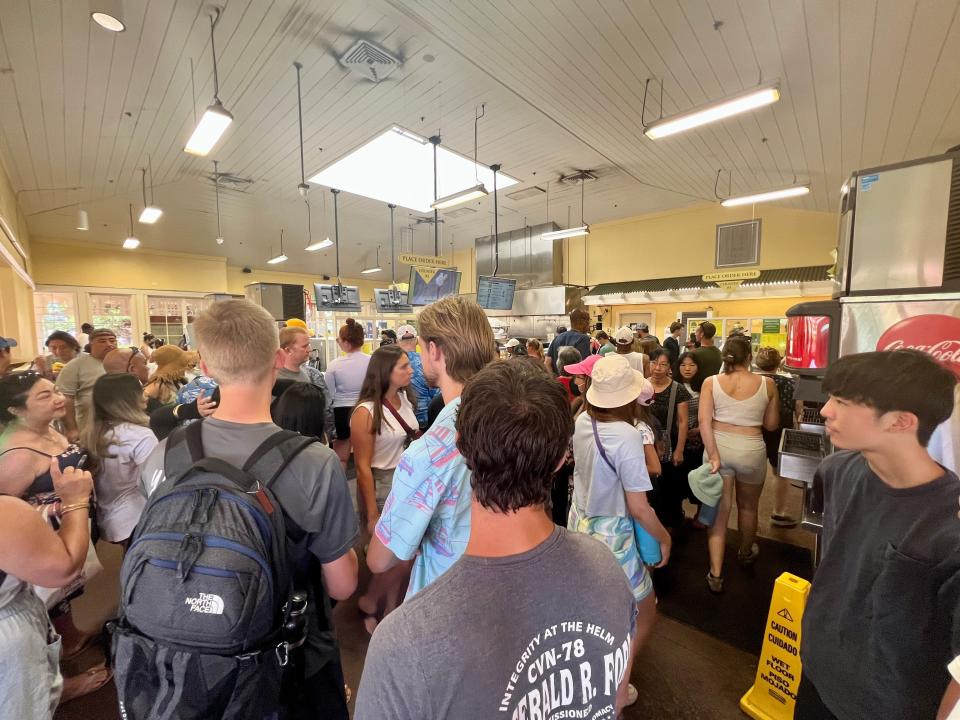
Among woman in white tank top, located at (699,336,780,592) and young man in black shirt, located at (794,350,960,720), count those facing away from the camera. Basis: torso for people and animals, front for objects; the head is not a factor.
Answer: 1

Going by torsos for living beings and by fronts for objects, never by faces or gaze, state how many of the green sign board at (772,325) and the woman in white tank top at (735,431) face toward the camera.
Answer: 1

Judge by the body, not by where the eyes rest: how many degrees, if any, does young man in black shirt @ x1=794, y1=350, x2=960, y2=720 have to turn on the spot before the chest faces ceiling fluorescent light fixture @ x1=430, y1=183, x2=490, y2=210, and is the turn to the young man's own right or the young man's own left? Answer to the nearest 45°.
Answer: approximately 90° to the young man's own right

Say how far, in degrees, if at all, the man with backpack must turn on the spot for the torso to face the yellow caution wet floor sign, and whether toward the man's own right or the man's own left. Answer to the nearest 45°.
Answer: approximately 90° to the man's own right

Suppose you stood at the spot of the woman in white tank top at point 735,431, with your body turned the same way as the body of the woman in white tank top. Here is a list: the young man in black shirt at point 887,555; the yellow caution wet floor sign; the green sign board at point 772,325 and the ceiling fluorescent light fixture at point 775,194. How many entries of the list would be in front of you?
2

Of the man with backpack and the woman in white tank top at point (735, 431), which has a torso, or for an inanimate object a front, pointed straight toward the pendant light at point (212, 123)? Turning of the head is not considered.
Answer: the man with backpack

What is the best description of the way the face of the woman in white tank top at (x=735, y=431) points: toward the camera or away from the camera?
away from the camera

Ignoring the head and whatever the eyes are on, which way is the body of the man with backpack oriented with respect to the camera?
away from the camera

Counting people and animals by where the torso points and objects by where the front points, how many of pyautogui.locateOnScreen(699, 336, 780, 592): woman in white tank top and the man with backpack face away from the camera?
2

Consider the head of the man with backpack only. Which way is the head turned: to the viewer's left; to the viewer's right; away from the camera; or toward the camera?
away from the camera

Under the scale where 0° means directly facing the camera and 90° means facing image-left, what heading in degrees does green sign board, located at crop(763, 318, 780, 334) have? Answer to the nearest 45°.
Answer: approximately 0°

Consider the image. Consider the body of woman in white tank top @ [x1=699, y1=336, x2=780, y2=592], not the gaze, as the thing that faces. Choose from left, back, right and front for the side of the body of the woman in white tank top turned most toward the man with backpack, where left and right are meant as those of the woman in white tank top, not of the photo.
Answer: back

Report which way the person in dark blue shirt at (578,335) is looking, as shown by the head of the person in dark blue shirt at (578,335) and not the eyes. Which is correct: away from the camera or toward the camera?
away from the camera

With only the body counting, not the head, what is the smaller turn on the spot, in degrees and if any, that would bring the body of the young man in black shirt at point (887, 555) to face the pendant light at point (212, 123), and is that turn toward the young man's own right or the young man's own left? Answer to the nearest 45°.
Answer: approximately 45° to the young man's own right

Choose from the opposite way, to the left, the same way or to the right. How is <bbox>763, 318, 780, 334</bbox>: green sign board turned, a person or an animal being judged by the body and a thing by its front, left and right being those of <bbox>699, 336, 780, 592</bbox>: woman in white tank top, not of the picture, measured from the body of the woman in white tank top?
the opposite way

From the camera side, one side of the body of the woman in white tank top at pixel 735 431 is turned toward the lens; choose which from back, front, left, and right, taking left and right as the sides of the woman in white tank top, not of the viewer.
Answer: back
